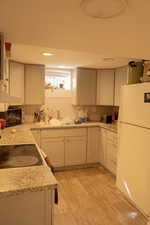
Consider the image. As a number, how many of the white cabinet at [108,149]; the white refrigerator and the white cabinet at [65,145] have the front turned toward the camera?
1

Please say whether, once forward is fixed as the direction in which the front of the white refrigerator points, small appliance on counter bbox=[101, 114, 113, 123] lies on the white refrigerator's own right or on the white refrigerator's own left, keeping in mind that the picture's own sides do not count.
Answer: on the white refrigerator's own right

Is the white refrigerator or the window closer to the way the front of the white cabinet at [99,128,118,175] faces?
the window

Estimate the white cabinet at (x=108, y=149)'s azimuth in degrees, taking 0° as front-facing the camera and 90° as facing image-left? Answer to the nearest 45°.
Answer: approximately 90°

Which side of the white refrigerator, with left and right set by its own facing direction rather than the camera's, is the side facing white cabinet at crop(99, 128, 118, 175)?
right

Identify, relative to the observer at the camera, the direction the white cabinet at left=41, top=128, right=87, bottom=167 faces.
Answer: facing the viewer

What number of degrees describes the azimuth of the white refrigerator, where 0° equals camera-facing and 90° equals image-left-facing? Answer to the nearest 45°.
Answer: approximately 90°

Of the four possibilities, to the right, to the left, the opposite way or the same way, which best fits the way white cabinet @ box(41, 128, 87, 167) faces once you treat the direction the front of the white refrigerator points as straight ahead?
to the left

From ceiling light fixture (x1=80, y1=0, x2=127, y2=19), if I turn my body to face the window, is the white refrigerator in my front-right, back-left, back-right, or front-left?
front-right

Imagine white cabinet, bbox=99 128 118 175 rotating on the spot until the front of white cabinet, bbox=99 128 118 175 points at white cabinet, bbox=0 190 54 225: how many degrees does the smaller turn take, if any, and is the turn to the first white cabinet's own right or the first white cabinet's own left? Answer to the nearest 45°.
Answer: approximately 90° to the first white cabinet's own left

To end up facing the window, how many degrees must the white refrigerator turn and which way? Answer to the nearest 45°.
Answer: approximately 45° to its right
